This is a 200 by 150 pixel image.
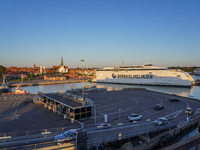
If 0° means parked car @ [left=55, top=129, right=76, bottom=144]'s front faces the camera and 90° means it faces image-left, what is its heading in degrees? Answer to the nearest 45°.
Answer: approximately 45°
